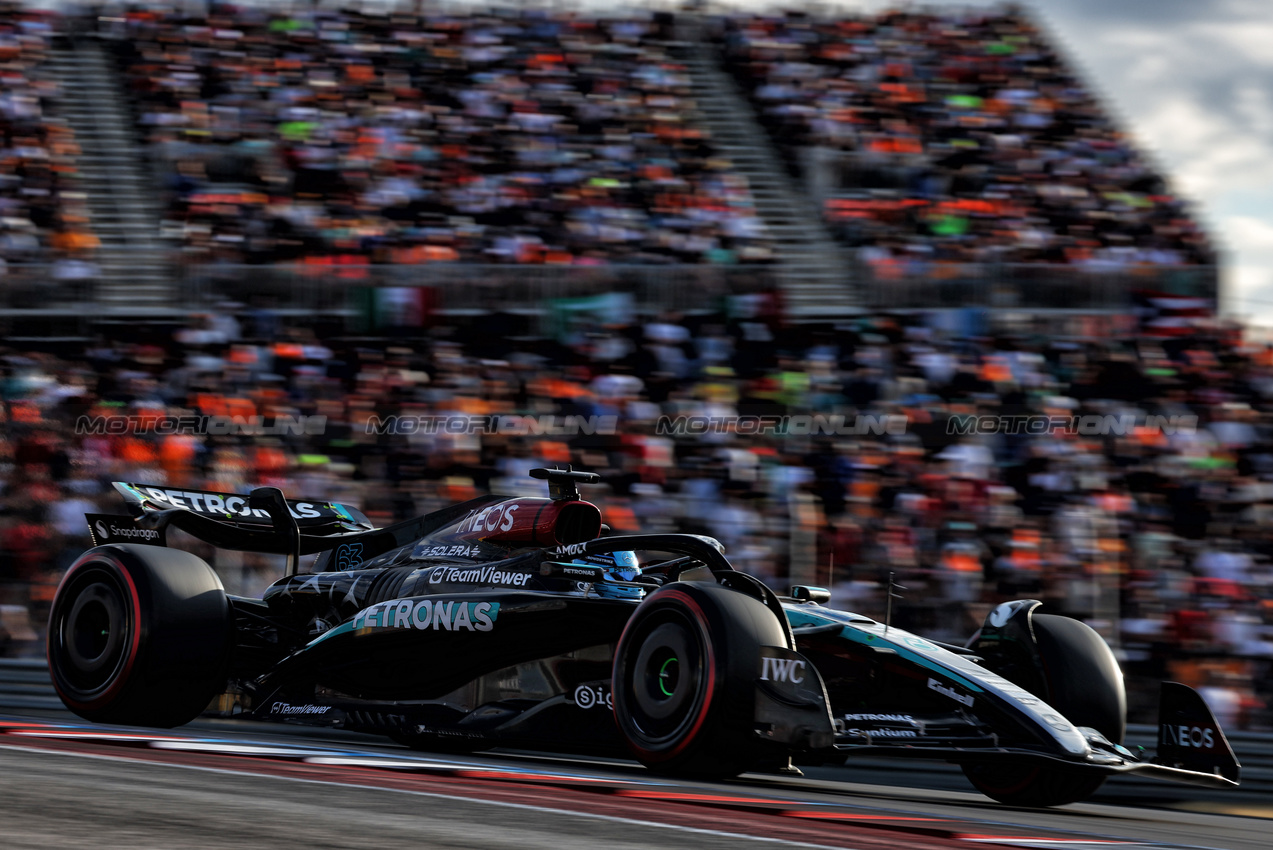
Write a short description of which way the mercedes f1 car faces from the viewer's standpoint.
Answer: facing the viewer and to the right of the viewer
